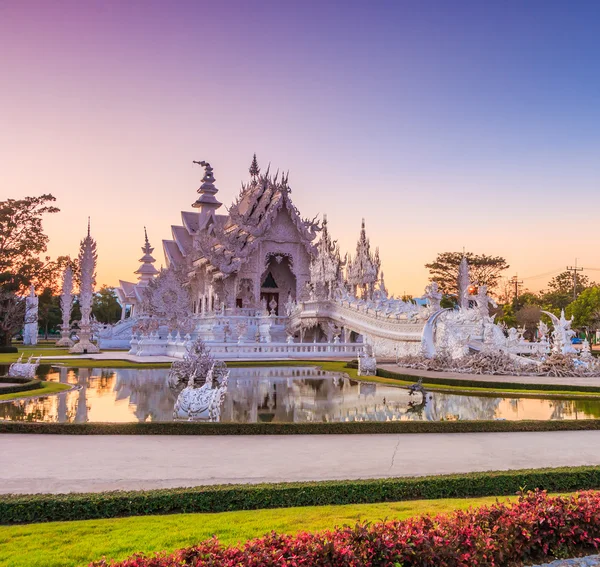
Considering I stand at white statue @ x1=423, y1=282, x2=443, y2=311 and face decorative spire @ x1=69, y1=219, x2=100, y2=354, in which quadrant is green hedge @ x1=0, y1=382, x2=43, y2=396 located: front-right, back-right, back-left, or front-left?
front-left

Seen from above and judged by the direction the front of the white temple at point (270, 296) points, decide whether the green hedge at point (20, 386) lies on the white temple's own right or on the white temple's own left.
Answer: on the white temple's own right

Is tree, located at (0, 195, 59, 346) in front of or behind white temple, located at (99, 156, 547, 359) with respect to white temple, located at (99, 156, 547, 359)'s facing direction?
behind

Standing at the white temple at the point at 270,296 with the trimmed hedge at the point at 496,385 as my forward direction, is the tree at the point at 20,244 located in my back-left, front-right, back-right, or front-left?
back-right

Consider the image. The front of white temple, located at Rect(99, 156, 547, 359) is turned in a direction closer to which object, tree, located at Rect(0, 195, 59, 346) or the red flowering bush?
the red flowering bush

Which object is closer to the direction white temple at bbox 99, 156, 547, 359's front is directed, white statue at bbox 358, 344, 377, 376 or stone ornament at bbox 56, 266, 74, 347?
the white statue

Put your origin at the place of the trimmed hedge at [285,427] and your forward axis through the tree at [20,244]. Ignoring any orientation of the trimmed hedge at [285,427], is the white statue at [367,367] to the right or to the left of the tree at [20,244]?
right

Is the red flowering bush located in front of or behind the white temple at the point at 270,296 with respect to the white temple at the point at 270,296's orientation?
in front

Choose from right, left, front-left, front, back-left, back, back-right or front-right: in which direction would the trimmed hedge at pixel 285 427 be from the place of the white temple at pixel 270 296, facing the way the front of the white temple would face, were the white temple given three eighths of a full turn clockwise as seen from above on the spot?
left

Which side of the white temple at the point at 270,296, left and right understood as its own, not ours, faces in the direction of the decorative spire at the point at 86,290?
right

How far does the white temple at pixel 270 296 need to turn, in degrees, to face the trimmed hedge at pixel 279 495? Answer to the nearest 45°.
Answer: approximately 45° to its right

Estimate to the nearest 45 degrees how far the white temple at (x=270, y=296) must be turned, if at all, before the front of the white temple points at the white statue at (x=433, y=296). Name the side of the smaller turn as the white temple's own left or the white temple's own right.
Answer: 0° — it already faces it

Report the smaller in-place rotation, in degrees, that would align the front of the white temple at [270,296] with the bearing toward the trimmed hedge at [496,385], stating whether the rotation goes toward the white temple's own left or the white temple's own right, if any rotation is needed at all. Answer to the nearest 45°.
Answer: approximately 45° to the white temple's own right

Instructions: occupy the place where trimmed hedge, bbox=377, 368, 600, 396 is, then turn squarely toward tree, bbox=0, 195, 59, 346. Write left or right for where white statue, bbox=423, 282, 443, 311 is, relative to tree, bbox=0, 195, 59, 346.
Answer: right

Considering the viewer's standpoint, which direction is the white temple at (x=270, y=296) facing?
facing the viewer and to the right of the viewer

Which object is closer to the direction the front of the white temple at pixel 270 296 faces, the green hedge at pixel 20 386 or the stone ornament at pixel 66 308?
the green hedge

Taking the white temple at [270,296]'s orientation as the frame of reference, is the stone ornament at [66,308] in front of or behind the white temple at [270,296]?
behind
